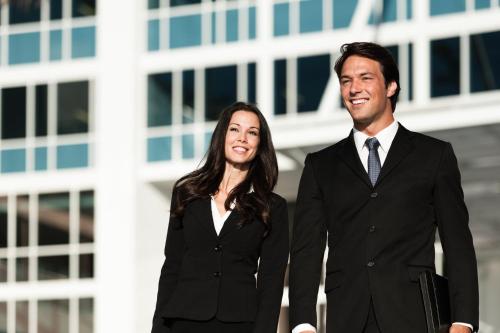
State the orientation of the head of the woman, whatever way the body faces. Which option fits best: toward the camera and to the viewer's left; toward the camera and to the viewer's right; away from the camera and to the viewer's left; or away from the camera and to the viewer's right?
toward the camera and to the viewer's right

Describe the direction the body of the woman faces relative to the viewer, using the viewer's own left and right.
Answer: facing the viewer

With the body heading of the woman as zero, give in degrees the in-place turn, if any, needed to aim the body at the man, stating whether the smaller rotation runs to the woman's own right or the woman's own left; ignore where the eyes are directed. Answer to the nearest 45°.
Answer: approximately 45° to the woman's own left

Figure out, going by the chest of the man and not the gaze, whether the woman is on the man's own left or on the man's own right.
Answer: on the man's own right

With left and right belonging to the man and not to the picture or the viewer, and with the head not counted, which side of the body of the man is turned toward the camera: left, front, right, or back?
front

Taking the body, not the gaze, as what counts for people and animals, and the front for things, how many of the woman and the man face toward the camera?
2

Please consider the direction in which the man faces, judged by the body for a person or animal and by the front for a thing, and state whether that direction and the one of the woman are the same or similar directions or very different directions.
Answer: same or similar directions
